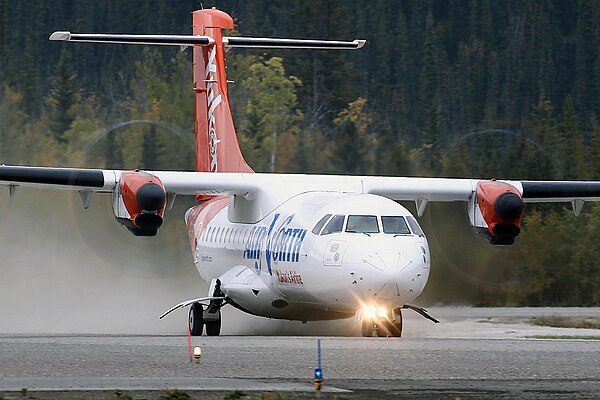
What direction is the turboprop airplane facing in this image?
toward the camera
